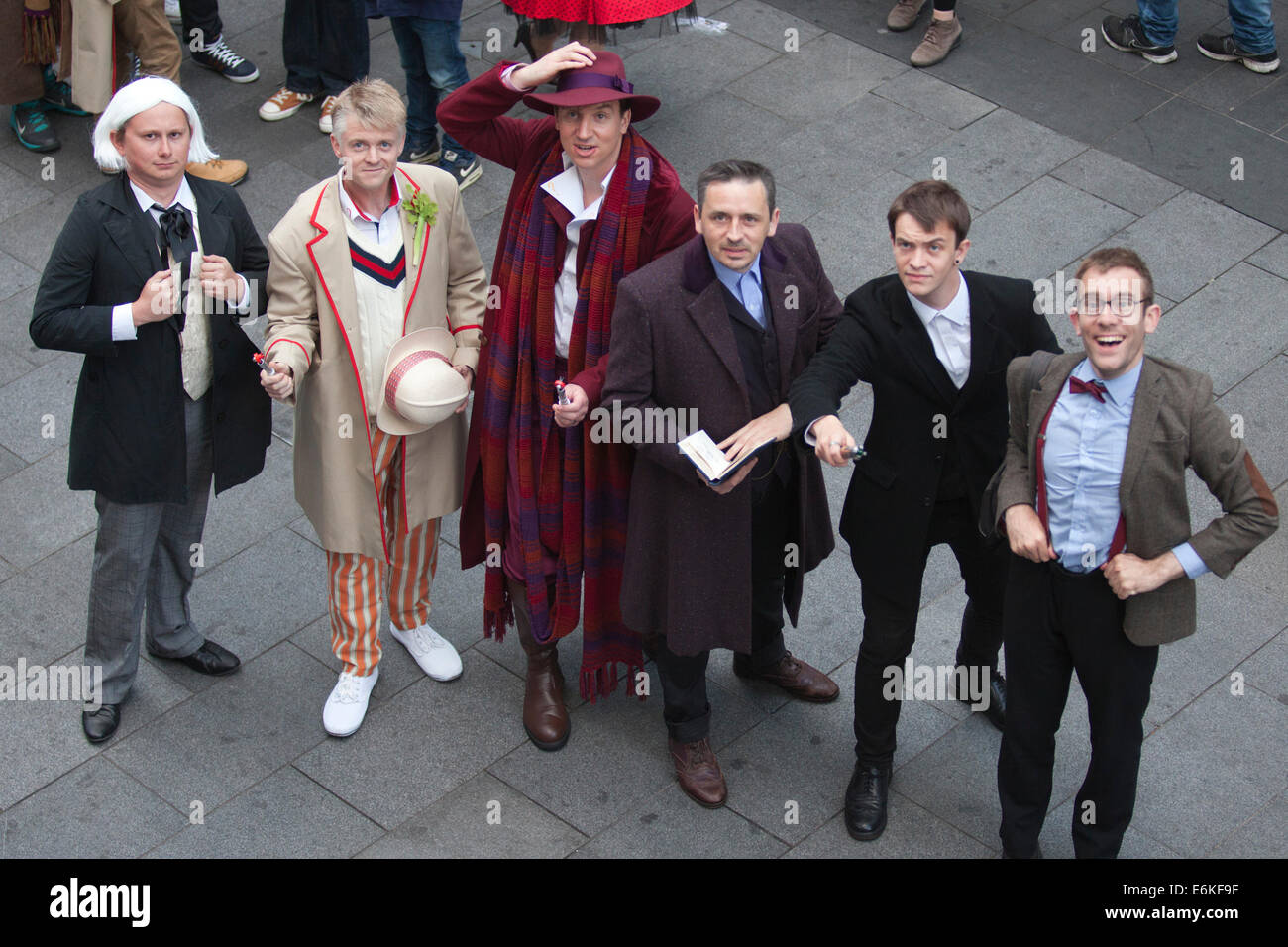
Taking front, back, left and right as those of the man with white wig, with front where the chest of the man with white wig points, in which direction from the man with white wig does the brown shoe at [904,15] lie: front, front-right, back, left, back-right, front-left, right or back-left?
left

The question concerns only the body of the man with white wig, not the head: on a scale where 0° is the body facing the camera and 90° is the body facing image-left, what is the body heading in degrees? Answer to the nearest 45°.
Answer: approximately 315°

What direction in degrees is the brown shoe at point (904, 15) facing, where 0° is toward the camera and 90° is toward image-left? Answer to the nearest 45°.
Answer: approximately 45°

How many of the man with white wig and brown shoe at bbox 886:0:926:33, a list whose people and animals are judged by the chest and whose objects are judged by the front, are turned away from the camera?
0

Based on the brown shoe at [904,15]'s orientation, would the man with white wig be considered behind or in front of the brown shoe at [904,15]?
in front
